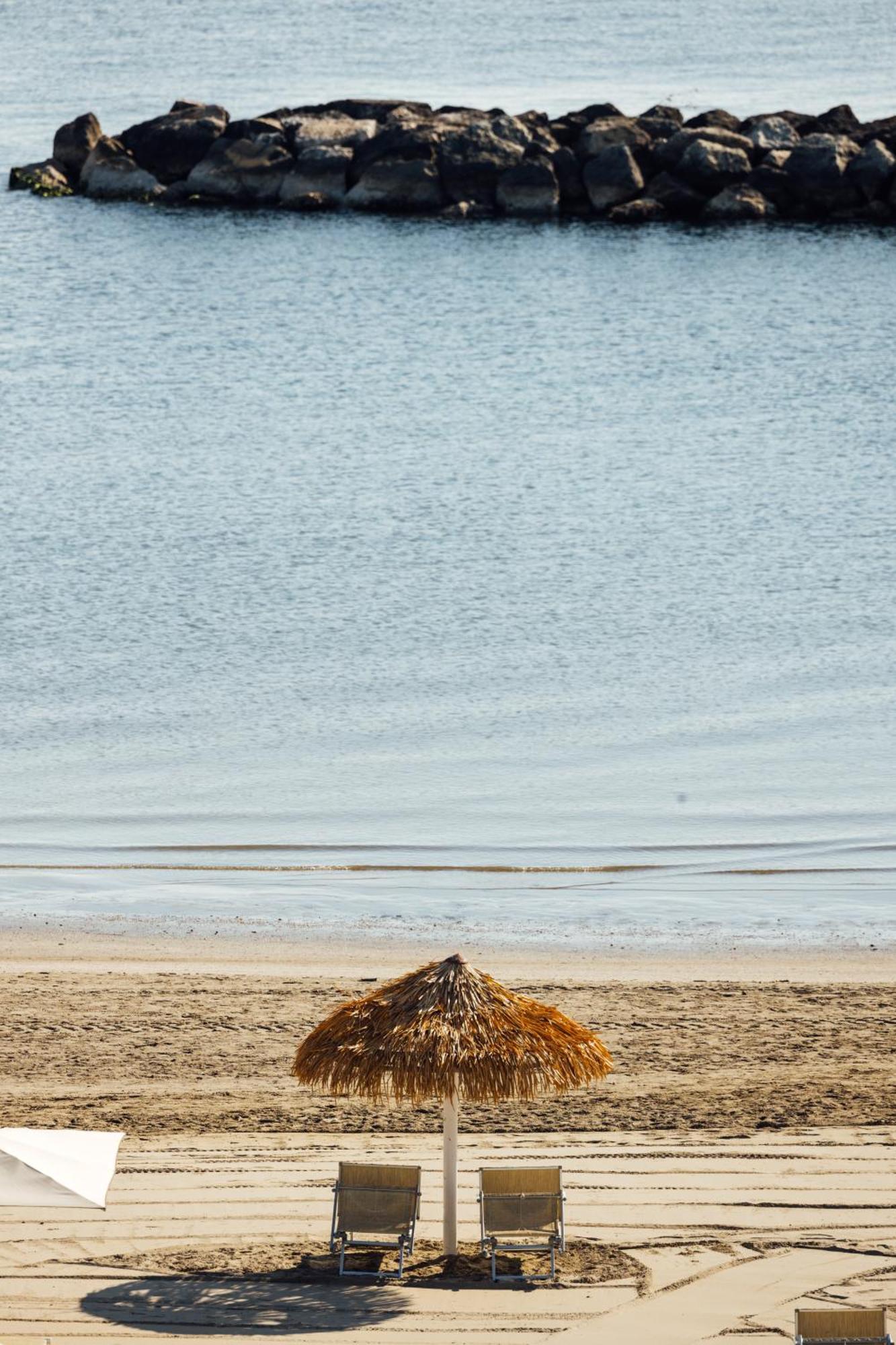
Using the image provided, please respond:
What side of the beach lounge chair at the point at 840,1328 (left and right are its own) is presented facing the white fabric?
left

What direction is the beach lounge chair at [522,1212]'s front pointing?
away from the camera

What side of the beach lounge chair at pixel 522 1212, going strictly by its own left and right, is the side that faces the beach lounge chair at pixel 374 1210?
left

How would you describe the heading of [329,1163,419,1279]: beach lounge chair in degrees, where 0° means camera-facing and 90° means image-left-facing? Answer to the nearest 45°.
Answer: approximately 180°

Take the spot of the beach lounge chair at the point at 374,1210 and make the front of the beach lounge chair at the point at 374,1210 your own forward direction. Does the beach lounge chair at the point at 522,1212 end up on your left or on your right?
on your right

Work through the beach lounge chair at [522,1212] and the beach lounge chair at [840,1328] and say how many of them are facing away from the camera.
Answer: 2

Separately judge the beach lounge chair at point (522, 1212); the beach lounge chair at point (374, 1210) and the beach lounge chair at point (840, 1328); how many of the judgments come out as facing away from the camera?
3

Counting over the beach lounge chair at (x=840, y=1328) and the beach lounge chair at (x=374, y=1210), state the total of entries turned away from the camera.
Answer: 2

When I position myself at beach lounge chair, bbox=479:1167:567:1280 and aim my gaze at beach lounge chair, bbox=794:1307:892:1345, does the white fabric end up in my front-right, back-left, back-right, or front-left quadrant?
back-right

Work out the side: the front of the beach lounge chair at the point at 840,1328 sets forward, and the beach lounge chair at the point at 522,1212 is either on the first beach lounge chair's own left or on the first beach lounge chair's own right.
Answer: on the first beach lounge chair's own left

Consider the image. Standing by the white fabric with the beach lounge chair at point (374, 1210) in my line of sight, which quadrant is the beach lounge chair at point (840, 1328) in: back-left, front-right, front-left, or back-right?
front-right

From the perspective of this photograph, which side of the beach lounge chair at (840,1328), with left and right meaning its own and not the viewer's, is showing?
back
